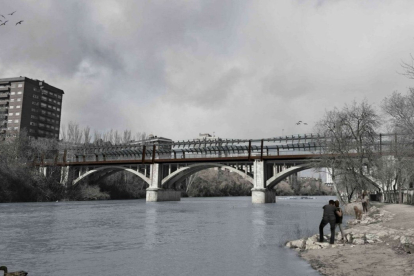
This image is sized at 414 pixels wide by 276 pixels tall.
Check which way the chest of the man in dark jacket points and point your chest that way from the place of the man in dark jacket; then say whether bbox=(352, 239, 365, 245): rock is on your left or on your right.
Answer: on your right

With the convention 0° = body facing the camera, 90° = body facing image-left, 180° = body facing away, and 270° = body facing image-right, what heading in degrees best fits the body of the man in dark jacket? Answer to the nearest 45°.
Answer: approximately 180°

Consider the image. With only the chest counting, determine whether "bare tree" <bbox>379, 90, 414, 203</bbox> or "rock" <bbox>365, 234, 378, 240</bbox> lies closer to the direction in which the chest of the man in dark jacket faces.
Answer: the bare tree

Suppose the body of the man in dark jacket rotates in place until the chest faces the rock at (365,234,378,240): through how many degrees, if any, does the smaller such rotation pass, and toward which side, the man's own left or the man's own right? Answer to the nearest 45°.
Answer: approximately 90° to the man's own right

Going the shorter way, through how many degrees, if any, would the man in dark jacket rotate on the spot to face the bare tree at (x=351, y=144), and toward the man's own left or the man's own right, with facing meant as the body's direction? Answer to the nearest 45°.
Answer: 0° — they already face it

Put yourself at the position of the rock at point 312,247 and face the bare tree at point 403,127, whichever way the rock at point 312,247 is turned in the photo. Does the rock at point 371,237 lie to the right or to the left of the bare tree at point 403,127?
right
